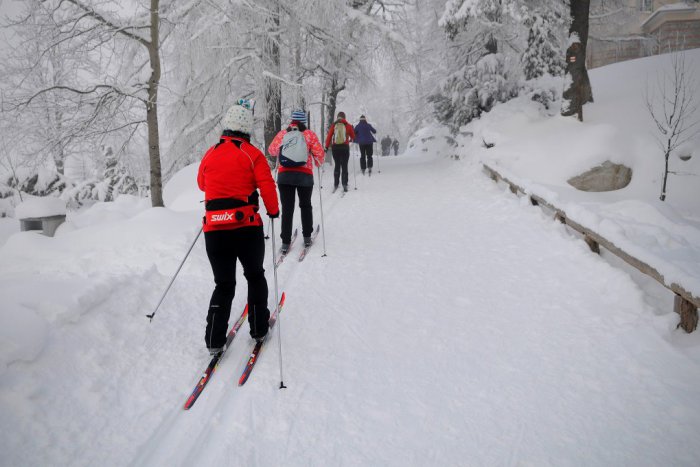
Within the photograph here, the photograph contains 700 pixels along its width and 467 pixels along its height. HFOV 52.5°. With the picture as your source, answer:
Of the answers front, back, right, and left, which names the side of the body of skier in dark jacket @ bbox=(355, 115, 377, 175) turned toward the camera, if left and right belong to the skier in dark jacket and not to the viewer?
back

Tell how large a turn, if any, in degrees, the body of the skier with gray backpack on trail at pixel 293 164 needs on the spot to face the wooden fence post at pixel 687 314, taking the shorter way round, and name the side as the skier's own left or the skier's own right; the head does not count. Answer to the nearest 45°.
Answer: approximately 135° to the skier's own right

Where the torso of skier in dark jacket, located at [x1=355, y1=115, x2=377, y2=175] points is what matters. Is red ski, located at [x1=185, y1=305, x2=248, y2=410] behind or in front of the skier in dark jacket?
behind

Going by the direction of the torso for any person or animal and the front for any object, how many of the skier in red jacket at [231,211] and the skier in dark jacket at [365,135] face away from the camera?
2

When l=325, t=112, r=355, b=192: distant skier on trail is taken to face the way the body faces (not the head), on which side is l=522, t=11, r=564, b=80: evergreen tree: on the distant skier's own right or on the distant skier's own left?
on the distant skier's own right

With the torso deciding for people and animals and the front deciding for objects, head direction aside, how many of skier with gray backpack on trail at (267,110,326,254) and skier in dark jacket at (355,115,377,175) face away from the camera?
2

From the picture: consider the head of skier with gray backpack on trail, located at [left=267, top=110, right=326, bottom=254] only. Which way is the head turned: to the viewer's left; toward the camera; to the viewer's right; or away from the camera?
away from the camera

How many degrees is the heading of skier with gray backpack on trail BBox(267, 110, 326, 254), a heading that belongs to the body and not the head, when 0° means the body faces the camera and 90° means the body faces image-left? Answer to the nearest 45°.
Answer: approximately 180°

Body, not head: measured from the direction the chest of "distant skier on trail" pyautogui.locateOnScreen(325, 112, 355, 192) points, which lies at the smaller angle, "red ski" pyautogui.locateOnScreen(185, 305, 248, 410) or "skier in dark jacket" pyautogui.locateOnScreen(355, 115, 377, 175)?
the skier in dark jacket

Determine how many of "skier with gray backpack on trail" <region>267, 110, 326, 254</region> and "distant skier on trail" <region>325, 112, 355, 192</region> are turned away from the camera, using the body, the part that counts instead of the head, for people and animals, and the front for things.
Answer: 2

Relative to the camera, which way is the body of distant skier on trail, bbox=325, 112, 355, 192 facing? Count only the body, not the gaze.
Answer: away from the camera

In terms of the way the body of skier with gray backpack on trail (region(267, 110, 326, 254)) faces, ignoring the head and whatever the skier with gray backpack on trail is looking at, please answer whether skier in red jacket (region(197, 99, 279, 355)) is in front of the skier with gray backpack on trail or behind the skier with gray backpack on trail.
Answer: behind

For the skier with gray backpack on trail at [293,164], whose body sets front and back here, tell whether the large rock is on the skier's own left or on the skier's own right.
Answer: on the skier's own right

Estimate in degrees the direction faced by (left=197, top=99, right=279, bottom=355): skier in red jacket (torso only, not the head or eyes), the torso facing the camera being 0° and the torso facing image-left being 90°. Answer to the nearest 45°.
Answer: approximately 180°
